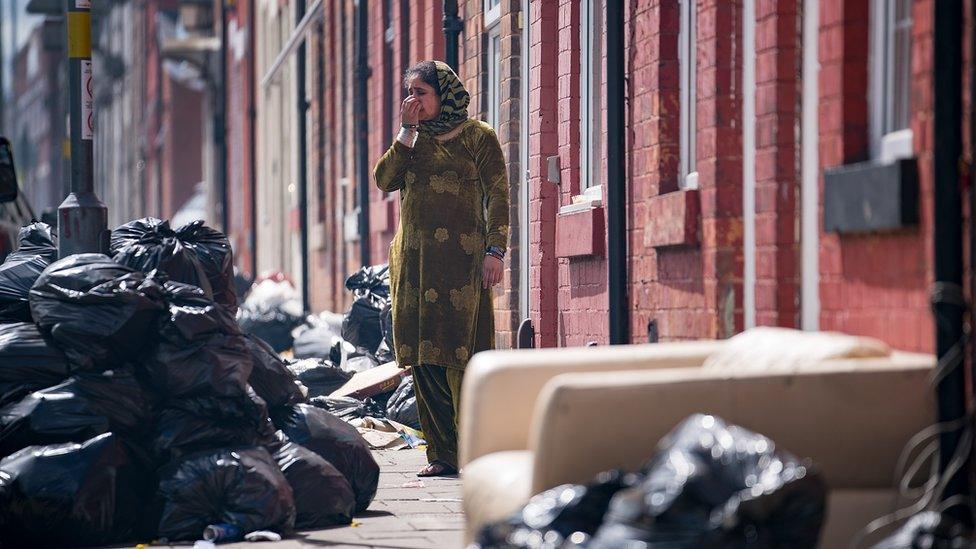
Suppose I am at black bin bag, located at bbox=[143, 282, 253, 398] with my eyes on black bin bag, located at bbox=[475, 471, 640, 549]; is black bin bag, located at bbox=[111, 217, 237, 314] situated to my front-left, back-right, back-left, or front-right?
back-left

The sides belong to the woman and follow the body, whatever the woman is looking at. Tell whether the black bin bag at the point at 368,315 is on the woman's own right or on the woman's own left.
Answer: on the woman's own right

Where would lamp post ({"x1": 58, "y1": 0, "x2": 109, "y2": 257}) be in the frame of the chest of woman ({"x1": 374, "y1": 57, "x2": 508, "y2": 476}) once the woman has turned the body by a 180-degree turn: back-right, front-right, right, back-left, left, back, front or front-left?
back-left

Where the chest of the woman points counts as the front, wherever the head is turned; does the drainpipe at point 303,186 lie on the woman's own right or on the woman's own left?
on the woman's own right

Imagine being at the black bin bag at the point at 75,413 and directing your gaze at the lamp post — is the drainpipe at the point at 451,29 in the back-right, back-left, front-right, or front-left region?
front-right

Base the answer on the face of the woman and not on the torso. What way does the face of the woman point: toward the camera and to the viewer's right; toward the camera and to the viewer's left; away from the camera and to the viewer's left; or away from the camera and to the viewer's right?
toward the camera and to the viewer's left

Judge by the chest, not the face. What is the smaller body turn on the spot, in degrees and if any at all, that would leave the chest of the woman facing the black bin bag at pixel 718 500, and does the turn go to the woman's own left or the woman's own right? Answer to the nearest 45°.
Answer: approximately 45° to the woman's own left

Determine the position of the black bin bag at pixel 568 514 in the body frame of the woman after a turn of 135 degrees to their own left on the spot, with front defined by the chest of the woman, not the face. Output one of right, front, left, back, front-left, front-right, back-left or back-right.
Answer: right

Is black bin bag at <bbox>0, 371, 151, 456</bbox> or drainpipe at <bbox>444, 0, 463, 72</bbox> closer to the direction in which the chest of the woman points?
the black bin bag

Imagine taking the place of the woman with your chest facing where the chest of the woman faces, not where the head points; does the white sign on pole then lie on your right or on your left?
on your right
